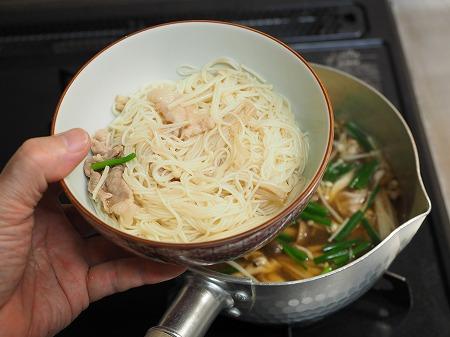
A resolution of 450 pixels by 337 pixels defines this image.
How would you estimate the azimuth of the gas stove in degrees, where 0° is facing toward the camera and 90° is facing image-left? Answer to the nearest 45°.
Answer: approximately 0°
